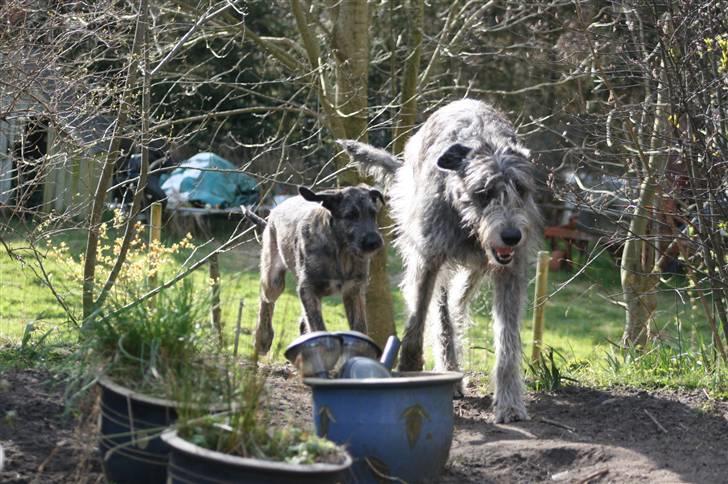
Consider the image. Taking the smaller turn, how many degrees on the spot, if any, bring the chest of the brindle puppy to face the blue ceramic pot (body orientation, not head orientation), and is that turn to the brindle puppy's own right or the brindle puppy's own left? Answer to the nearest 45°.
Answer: approximately 45° to the brindle puppy's own right

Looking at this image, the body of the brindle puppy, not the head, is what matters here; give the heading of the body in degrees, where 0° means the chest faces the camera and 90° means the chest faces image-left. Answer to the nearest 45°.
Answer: approximately 315°

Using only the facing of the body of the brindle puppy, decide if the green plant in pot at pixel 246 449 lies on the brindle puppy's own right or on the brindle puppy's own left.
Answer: on the brindle puppy's own right

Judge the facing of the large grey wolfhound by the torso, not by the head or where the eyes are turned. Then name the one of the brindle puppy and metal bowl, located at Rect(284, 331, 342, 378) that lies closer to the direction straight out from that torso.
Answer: the metal bowl

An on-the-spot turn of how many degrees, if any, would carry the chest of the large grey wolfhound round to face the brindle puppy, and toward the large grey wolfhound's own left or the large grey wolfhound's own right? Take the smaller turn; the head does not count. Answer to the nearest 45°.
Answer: approximately 135° to the large grey wolfhound's own right

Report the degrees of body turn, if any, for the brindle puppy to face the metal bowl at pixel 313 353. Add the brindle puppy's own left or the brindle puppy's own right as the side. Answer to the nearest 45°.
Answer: approximately 45° to the brindle puppy's own right

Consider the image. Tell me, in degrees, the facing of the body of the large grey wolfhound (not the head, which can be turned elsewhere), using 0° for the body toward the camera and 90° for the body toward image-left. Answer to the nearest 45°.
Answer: approximately 0°
